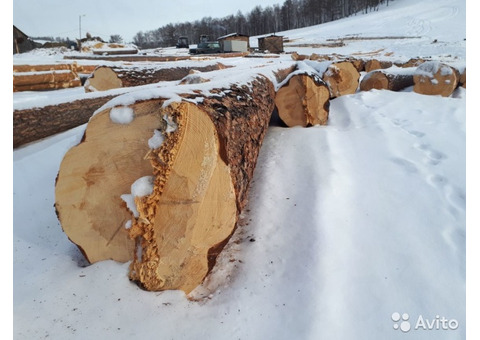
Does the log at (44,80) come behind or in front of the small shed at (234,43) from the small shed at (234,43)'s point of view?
in front

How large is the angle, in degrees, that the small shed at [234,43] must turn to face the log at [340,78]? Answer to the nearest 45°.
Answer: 0° — it already faces it

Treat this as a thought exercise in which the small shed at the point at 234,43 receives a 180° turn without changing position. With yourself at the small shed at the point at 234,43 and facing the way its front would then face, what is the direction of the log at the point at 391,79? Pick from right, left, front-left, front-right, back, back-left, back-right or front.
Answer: back

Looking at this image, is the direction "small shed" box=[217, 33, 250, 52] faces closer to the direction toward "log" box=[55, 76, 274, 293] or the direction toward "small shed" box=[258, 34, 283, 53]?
the log

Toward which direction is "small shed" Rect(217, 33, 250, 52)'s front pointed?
toward the camera

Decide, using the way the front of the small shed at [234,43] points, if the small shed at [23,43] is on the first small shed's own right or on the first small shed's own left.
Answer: on the first small shed's own right

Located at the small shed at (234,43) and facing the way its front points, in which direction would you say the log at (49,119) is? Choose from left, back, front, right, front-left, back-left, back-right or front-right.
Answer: front

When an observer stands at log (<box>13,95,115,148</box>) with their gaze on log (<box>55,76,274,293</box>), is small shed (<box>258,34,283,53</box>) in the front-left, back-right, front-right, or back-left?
back-left

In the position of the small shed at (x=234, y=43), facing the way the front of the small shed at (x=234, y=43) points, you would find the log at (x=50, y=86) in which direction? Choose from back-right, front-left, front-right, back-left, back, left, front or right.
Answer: front

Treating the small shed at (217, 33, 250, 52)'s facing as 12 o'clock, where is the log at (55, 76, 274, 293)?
The log is roughly at 12 o'clock from the small shed.
